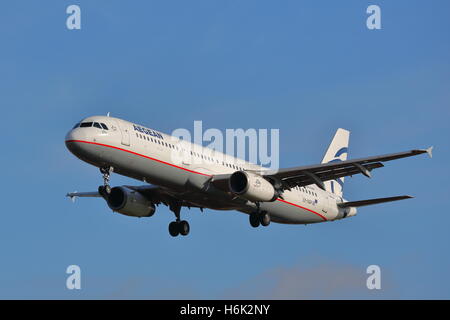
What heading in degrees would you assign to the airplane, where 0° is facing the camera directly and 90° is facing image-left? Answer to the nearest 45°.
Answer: approximately 45°
